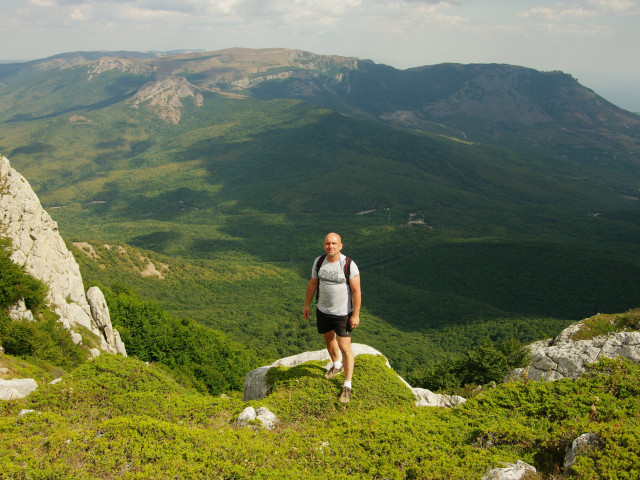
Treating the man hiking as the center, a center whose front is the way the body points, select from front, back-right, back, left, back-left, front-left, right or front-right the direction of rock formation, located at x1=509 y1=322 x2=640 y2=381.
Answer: back-left

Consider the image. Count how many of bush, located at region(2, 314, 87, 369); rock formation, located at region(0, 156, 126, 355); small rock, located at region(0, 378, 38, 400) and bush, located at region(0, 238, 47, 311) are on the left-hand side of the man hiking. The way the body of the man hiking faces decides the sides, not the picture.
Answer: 0

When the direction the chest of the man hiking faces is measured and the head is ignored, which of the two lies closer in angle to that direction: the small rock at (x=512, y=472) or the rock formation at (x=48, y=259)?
the small rock

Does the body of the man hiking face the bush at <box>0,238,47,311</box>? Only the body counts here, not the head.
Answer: no

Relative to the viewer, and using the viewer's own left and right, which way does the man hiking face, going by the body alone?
facing the viewer

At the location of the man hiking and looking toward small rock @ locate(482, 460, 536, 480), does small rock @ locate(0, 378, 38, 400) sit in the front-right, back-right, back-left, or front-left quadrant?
back-right

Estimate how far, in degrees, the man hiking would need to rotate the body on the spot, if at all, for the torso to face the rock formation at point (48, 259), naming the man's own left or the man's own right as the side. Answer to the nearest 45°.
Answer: approximately 135° to the man's own right

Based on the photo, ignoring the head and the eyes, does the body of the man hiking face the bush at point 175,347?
no

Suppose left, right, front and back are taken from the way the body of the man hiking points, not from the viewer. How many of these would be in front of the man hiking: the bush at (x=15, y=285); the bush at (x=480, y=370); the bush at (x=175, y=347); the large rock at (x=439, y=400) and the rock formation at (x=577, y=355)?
0

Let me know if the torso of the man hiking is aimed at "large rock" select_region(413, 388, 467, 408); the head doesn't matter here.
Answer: no
